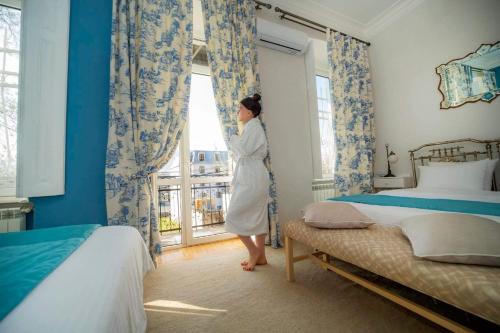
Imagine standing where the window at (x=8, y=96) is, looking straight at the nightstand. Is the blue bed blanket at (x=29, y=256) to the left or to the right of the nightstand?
right

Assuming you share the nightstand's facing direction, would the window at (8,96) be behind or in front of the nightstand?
in front

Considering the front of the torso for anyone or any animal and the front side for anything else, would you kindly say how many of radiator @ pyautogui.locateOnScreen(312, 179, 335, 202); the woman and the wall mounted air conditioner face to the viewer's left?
1

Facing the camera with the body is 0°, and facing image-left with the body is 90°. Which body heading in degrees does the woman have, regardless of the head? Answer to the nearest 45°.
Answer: approximately 90°

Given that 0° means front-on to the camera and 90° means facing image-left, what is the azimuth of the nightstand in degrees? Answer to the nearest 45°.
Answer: approximately 45°

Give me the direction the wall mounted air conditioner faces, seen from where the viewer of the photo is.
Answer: facing the viewer and to the right of the viewer

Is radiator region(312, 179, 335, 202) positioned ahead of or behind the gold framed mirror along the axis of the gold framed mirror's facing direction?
ahead

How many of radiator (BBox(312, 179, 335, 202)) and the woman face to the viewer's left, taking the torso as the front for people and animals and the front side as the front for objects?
1

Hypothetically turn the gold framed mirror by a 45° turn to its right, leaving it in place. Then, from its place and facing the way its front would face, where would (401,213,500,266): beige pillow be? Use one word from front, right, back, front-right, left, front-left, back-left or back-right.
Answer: left

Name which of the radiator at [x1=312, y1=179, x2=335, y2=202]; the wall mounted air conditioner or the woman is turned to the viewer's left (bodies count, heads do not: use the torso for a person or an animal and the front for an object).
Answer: the woman

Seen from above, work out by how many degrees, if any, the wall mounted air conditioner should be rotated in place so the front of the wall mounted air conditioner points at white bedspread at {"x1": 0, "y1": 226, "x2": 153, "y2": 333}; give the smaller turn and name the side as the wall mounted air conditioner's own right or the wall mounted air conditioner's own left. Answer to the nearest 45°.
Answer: approximately 45° to the wall mounted air conditioner's own right

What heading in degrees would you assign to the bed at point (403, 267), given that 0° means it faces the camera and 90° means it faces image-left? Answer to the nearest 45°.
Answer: approximately 45°

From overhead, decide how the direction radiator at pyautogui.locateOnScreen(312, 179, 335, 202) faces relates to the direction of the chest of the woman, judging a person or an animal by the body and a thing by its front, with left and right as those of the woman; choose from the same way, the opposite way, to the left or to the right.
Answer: to the left

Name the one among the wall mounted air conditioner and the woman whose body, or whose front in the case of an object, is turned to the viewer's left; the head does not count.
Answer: the woman

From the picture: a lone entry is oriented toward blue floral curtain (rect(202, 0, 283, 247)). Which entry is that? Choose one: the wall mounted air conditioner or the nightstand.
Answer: the nightstand

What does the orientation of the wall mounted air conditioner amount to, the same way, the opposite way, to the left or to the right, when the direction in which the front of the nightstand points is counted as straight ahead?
to the left
